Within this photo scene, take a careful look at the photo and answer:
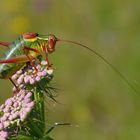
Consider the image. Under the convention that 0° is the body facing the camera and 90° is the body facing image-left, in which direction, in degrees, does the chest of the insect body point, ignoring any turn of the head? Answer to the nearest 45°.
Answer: approximately 270°
